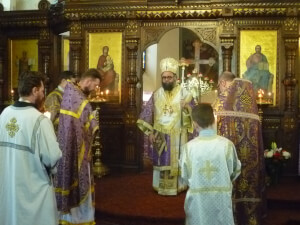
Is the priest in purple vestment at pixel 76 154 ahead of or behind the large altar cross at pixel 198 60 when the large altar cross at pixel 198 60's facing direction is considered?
ahead

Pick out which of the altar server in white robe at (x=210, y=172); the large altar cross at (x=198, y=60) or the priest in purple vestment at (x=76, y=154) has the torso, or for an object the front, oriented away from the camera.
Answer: the altar server in white robe

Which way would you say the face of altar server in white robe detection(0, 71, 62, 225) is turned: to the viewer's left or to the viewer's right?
to the viewer's right

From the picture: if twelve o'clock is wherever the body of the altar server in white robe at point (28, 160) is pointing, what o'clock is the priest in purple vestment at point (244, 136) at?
The priest in purple vestment is roughly at 1 o'clock from the altar server in white robe.

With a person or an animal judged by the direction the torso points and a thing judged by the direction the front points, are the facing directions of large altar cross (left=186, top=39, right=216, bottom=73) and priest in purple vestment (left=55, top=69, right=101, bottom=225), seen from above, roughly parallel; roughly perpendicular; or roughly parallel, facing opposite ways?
roughly perpendicular

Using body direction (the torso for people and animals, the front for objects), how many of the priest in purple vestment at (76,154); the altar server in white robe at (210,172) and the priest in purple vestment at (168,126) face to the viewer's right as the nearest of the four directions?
1

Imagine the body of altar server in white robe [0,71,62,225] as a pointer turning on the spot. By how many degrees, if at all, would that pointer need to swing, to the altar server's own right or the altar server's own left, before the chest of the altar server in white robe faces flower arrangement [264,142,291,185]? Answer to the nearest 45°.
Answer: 0° — they already face it

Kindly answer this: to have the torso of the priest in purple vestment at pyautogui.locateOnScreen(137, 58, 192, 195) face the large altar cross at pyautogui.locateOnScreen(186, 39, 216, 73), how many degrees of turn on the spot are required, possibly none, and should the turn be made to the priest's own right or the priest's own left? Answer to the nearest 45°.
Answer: approximately 180°

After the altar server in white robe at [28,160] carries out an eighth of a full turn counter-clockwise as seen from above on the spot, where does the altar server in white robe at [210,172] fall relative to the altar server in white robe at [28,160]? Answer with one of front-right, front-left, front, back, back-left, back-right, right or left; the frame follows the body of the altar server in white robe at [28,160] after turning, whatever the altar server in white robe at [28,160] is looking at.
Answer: right

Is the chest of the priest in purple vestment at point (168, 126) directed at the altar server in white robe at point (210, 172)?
yes

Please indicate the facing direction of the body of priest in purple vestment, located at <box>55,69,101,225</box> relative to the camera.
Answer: to the viewer's right

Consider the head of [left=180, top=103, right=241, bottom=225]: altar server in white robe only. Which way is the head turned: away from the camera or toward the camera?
away from the camera

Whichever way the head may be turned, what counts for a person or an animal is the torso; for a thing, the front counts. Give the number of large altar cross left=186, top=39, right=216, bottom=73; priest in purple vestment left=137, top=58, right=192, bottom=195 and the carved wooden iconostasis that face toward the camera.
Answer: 3

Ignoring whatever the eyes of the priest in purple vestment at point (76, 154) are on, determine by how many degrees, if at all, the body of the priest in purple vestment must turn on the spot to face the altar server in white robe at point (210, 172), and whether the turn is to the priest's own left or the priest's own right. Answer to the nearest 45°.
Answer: approximately 45° to the priest's own right

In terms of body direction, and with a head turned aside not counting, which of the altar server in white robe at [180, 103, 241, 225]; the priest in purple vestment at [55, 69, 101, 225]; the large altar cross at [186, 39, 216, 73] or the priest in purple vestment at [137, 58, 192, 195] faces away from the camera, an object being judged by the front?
the altar server in white robe
